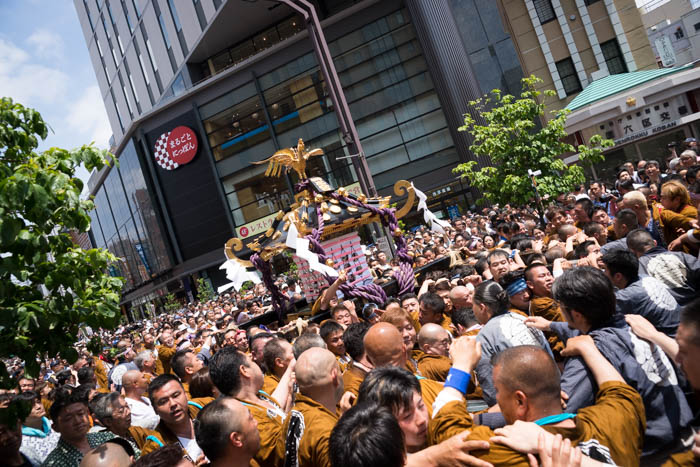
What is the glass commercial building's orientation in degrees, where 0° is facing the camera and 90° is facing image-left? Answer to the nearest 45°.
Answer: approximately 0°

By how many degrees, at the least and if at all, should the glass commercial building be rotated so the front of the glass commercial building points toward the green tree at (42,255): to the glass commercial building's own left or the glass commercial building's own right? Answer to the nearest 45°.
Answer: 0° — it already faces it

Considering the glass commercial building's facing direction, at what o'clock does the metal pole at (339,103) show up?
The metal pole is roughly at 12 o'clock from the glass commercial building.

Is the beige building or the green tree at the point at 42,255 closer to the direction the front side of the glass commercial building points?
the green tree
